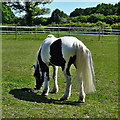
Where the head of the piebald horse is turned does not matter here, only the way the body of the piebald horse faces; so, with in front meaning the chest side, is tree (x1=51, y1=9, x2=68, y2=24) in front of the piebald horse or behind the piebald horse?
in front

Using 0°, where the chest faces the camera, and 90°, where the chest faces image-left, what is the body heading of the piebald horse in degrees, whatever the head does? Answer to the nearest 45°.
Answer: approximately 135°

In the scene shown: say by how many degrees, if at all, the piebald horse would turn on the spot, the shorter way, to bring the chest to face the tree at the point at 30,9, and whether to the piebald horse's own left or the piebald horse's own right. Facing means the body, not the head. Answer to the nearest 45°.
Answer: approximately 45° to the piebald horse's own right
